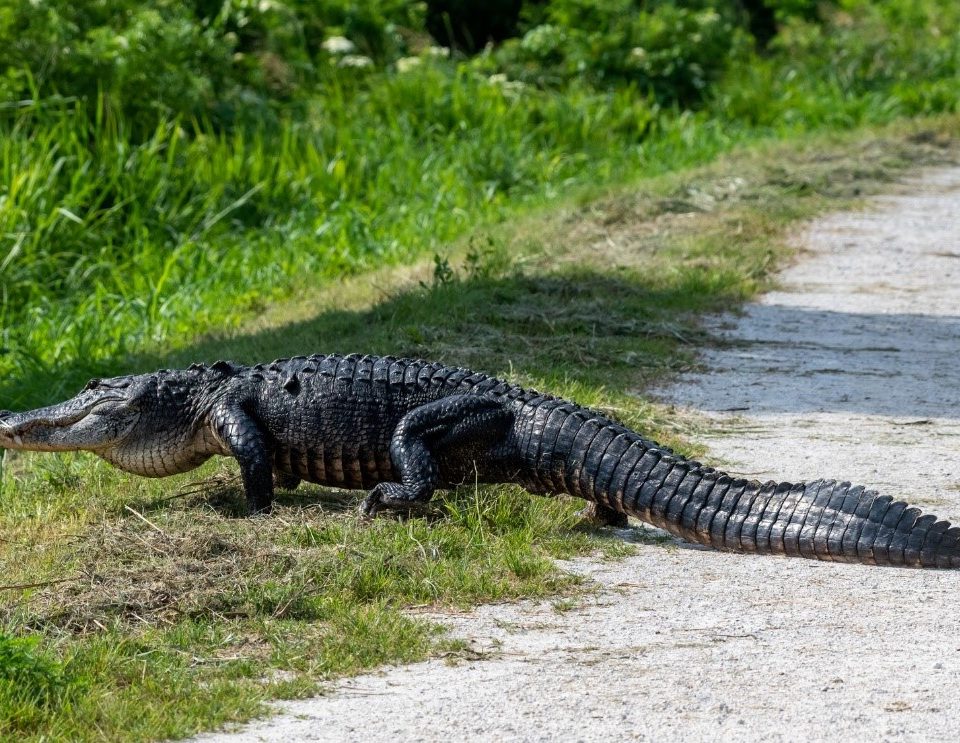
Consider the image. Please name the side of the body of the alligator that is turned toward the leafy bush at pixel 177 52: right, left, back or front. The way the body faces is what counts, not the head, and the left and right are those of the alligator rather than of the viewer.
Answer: right

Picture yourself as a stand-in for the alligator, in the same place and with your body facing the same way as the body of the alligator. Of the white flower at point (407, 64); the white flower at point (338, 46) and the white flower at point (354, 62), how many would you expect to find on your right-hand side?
3

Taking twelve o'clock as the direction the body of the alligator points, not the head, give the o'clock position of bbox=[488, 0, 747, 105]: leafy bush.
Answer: The leafy bush is roughly at 3 o'clock from the alligator.

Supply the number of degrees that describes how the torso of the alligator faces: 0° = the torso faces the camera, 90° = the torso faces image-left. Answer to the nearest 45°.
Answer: approximately 90°

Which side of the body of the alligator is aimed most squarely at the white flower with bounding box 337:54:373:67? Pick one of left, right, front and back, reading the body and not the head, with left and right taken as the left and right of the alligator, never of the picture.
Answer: right

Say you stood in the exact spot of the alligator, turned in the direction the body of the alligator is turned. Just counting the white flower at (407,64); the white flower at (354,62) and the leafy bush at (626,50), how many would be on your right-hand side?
3

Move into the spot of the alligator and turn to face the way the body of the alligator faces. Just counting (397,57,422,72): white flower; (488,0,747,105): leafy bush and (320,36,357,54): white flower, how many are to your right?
3

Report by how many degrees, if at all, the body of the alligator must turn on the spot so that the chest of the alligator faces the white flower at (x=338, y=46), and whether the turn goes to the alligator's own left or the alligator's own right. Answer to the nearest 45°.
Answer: approximately 90° to the alligator's own right

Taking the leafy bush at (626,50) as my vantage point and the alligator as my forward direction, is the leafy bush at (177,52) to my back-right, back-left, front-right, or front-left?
front-right

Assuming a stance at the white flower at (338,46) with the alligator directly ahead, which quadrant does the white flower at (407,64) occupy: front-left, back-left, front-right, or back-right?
front-left

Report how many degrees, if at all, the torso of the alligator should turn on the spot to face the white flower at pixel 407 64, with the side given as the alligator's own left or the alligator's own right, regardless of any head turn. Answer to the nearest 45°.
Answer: approximately 90° to the alligator's own right

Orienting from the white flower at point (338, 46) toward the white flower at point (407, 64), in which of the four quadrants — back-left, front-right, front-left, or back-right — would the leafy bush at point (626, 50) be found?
front-left
